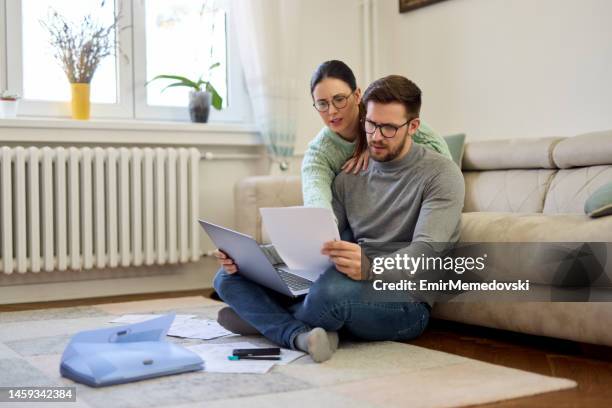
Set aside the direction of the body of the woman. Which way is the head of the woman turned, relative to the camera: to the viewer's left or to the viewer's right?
to the viewer's left

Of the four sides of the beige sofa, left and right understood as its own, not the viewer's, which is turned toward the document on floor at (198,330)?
front

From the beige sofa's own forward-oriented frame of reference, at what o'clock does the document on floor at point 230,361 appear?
The document on floor is roughly at 12 o'clock from the beige sofa.

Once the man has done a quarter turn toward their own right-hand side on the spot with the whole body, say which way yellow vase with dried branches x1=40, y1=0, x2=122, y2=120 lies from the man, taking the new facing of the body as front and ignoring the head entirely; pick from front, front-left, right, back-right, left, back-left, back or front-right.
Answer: front

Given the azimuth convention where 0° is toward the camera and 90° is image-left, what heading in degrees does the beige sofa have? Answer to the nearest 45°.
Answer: approximately 45°

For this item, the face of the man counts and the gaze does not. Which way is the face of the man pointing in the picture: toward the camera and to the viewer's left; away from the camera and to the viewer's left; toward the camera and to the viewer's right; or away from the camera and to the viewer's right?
toward the camera and to the viewer's left

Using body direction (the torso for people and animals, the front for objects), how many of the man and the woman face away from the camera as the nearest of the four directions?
0

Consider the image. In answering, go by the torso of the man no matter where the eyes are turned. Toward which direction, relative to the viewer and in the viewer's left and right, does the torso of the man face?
facing the viewer and to the left of the viewer

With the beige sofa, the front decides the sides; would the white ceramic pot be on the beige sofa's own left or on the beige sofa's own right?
on the beige sofa's own right

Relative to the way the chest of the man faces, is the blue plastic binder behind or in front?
in front
